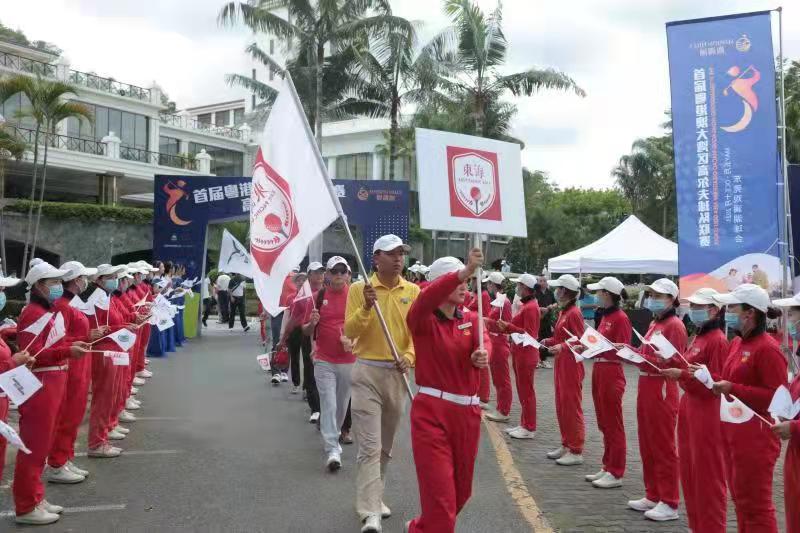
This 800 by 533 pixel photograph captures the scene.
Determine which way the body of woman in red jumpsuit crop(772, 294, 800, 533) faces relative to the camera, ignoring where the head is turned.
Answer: to the viewer's left

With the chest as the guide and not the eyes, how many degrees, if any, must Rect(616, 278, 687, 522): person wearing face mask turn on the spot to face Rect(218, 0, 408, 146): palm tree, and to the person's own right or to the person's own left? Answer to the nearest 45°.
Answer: approximately 90° to the person's own right

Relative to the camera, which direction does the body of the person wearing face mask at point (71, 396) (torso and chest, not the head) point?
to the viewer's right

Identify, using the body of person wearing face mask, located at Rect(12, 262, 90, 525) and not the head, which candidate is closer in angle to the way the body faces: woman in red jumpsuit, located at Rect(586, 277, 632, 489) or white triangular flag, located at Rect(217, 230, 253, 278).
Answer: the woman in red jumpsuit

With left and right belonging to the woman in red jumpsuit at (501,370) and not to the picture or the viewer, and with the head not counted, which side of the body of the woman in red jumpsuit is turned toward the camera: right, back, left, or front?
left

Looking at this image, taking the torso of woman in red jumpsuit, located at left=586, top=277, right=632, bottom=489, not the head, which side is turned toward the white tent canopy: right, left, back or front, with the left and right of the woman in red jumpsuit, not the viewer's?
right

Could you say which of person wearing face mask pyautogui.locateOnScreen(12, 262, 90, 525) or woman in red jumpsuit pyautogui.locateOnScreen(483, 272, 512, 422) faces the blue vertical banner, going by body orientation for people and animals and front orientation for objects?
the person wearing face mask

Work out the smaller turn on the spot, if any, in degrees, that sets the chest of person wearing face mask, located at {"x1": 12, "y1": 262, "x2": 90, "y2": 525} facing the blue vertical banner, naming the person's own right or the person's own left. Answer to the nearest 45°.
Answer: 0° — they already face it

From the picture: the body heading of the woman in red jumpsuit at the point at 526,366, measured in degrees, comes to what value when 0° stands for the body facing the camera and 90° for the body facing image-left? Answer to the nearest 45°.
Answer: approximately 90°

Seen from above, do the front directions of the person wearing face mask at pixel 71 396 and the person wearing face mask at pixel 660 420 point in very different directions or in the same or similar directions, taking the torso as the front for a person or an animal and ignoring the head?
very different directions

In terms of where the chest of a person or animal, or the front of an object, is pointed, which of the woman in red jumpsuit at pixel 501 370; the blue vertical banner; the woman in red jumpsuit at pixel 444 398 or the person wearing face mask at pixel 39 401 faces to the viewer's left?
the woman in red jumpsuit at pixel 501 370
